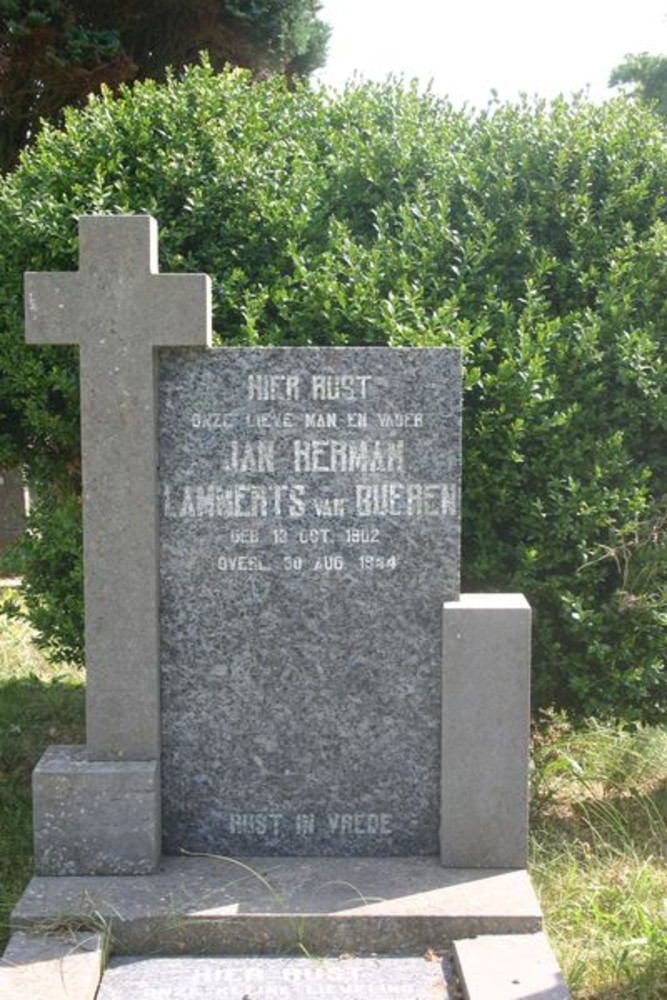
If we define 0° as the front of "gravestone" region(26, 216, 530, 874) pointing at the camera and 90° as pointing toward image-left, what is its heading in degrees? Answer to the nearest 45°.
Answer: approximately 0°

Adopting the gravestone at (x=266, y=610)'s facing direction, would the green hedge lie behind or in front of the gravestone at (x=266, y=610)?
behind

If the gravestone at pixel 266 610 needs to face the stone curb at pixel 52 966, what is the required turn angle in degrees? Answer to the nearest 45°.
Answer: approximately 45° to its right
